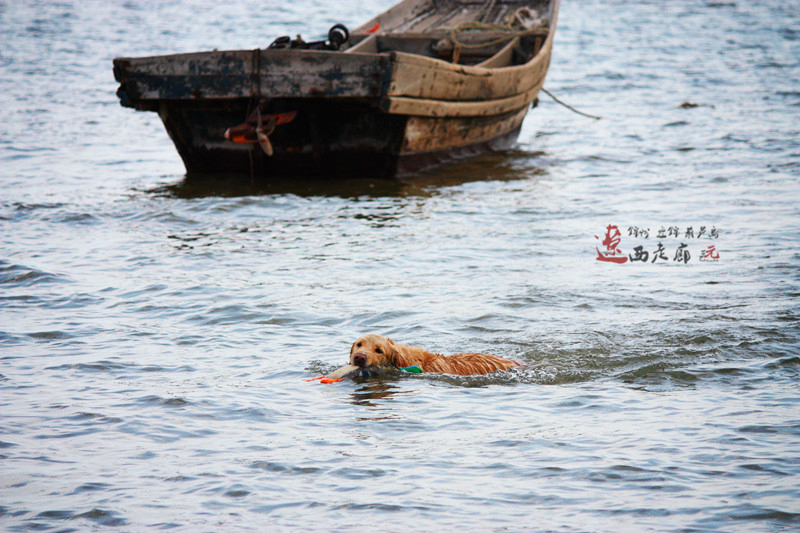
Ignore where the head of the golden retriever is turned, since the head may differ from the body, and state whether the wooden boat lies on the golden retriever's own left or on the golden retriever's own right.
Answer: on the golden retriever's own right

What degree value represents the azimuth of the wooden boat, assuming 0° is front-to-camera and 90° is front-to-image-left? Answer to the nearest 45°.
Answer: approximately 225°

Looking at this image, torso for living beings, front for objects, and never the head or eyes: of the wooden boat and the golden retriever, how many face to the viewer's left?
1

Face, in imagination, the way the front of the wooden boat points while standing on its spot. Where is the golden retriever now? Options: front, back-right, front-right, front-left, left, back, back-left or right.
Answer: back-right

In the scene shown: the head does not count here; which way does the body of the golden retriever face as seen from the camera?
to the viewer's left
